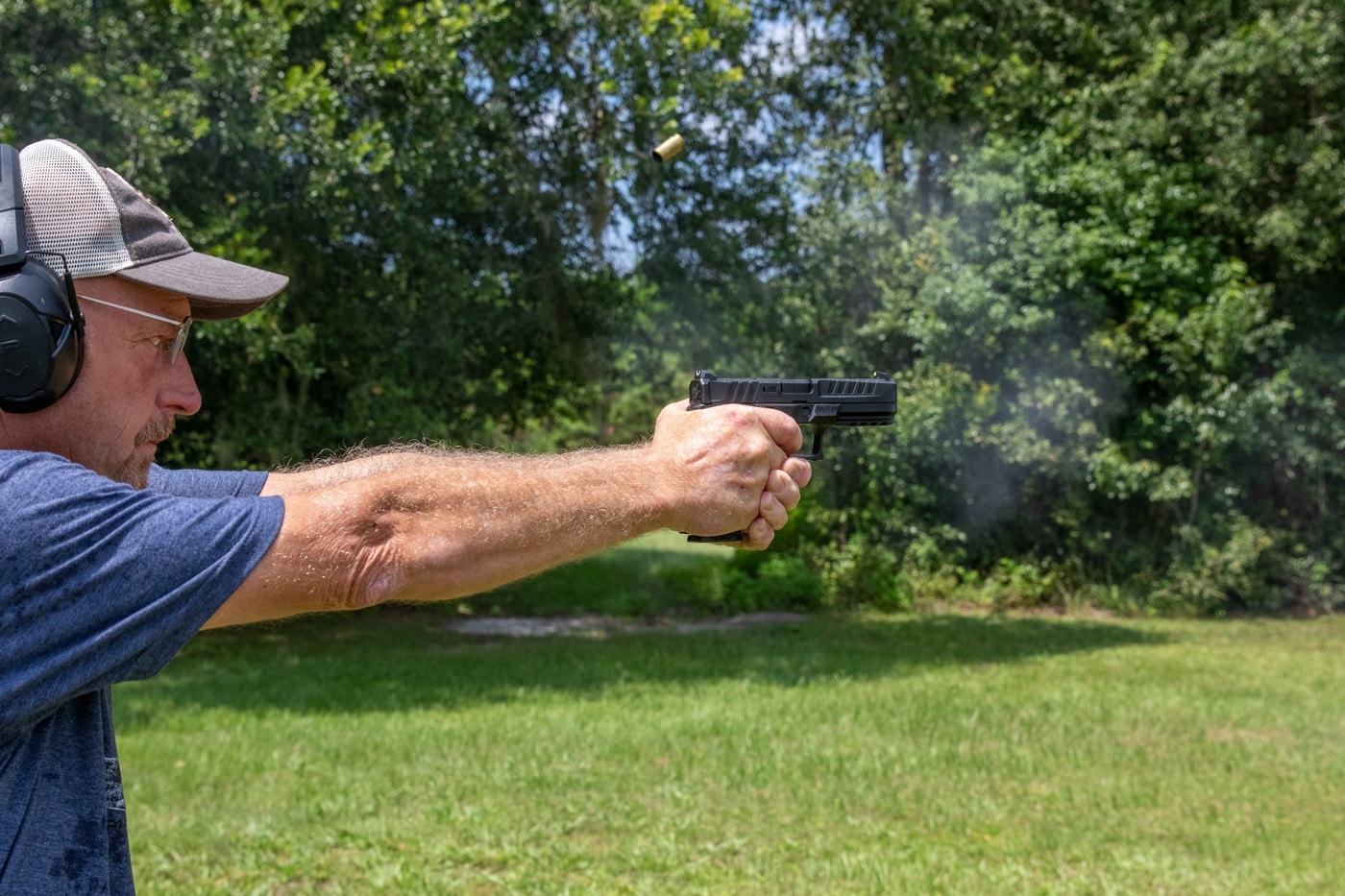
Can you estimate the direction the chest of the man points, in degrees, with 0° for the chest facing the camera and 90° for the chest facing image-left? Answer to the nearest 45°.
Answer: approximately 270°

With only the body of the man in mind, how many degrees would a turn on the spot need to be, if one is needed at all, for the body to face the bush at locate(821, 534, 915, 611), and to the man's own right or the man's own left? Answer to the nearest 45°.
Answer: approximately 45° to the man's own left

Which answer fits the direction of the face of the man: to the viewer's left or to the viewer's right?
to the viewer's right
